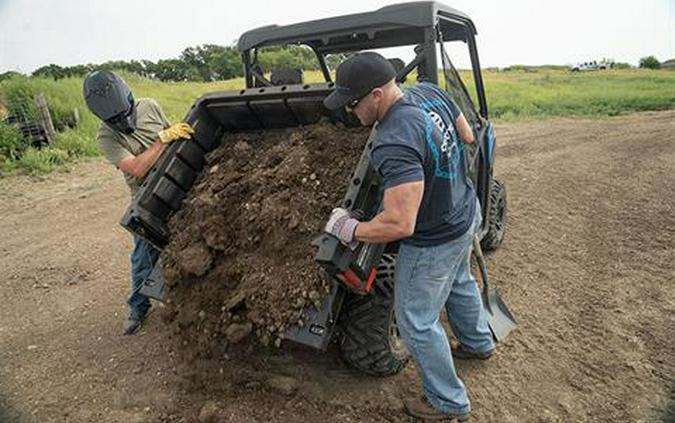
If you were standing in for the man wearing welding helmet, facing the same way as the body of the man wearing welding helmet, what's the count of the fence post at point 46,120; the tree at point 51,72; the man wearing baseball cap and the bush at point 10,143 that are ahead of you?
1

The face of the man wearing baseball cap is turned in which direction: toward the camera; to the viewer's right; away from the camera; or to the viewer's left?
to the viewer's left

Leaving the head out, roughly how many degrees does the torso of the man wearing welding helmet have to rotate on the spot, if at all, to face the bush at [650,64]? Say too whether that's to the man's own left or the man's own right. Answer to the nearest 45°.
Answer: approximately 90° to the man's own left

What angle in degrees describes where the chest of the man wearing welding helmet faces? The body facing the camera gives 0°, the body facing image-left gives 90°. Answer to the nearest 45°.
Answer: approximately 315°

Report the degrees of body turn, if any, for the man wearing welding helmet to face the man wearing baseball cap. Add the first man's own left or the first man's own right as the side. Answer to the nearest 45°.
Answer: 0° — they already face them

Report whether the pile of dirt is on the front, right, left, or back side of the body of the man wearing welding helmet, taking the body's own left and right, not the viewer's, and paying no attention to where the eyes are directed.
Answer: front

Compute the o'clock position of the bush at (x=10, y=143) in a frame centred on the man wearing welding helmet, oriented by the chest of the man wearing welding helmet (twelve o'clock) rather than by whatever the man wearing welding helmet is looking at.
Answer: The bush is roughly at 7 o'clock from the man wearing welding helmet.

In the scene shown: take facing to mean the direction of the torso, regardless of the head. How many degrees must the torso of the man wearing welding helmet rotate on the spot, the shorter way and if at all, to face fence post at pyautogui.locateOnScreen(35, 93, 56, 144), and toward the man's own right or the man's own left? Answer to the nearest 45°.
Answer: approximately 135° to the man's own left

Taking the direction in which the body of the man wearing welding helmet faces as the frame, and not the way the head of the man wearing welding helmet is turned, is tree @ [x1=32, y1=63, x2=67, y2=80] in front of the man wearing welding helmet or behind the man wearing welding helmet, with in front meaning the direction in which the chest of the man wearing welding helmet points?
behind
